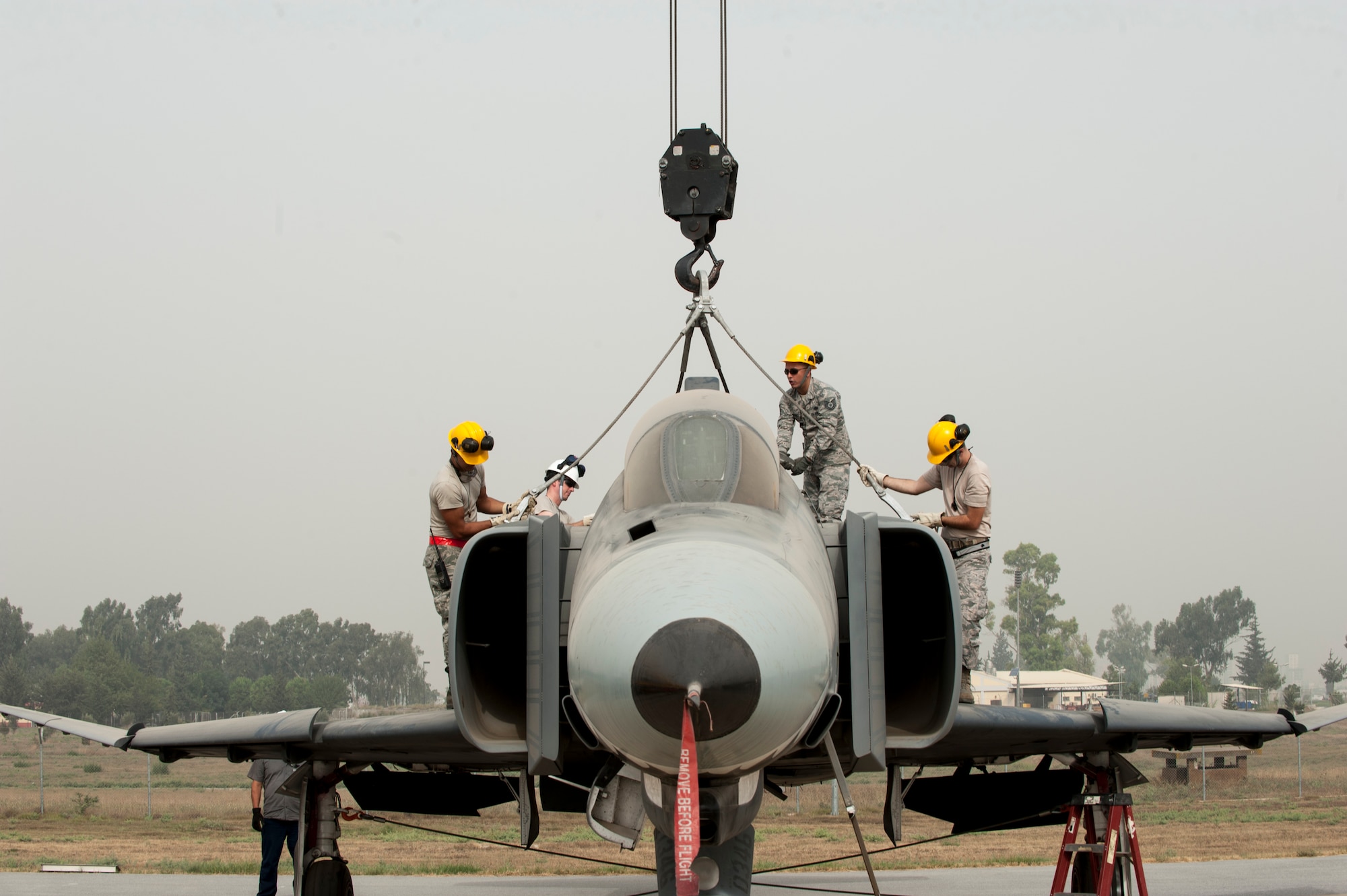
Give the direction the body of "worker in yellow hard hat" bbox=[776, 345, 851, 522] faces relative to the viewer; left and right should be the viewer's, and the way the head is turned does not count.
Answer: facing the viewer and to the left of the viewer

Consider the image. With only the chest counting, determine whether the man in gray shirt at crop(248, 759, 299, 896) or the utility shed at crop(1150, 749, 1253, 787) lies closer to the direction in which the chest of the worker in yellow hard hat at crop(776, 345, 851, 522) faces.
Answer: the man in gray shirt

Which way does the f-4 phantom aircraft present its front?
toward the camera

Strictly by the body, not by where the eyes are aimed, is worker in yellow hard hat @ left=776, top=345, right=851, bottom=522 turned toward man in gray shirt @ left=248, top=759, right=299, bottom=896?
no

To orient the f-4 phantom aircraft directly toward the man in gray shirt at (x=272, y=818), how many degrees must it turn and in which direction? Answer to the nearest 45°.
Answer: approximately 135° to its right

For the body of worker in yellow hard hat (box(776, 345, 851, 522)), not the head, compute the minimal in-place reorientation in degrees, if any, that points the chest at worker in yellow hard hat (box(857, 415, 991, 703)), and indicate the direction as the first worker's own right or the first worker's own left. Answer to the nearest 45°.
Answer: approximately 90° to the first worker's own left

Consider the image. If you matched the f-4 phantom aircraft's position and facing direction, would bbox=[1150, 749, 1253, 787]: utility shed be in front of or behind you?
behind
